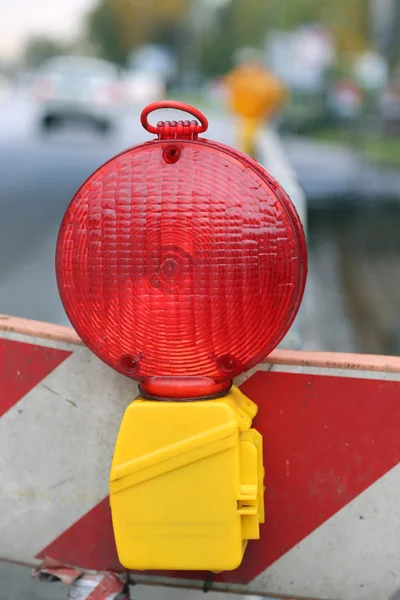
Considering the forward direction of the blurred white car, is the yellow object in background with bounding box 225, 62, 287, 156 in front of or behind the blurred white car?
behind
